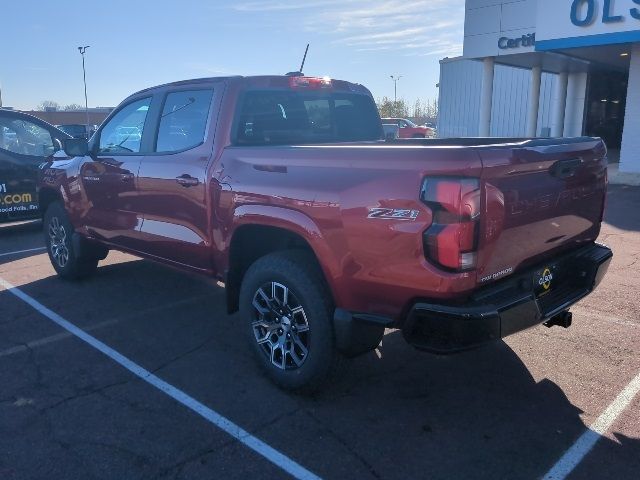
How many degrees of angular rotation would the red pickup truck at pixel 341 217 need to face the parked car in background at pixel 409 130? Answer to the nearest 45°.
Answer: approximately 45° to its right

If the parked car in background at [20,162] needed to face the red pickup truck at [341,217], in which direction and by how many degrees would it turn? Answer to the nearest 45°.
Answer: approximately 90° to its right

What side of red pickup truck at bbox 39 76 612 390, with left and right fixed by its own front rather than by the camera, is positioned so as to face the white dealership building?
right

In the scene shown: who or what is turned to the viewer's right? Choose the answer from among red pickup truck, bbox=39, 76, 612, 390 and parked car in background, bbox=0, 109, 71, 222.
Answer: the parked car in background

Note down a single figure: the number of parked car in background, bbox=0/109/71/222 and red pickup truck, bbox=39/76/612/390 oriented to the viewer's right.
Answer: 1

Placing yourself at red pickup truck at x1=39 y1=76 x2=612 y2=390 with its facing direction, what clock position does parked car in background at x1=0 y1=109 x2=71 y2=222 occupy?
The parked car in background is roughly at 12 o'clock from the red pickup truck.

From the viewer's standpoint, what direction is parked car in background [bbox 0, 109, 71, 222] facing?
to the viewer's right

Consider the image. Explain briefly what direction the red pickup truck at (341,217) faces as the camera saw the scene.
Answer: facing away from the viewer and to the left of the viewer
